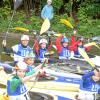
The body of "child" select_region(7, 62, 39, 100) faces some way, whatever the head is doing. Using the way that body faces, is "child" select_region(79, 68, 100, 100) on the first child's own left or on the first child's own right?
on the first child's own left

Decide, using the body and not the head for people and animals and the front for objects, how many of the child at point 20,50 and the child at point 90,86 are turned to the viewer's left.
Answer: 0

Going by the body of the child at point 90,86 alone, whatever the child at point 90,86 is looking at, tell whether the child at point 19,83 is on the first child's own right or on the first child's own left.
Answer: on the first child's own right

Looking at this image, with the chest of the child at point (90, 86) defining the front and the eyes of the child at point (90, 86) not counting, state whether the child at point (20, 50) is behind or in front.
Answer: behind

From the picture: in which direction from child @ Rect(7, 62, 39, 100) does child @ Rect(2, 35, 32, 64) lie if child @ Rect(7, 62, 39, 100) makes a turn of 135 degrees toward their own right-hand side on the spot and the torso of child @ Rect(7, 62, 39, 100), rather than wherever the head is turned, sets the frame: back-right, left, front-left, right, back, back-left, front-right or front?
right

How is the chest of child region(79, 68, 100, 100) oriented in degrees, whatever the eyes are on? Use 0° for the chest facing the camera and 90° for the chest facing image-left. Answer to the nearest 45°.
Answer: approximately 315°
